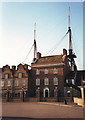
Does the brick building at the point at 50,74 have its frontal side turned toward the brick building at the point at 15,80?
no

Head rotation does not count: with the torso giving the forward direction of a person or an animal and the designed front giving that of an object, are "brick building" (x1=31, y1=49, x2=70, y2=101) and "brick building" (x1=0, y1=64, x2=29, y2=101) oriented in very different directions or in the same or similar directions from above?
same or similar directions

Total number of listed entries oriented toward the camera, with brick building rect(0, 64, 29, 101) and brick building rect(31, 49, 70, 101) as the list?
2

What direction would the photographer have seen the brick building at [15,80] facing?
facing the viewer

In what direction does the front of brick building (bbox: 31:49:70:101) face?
toward the camera

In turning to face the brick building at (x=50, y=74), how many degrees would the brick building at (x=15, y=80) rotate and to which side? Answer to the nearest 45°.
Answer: approximately 45° to its left
